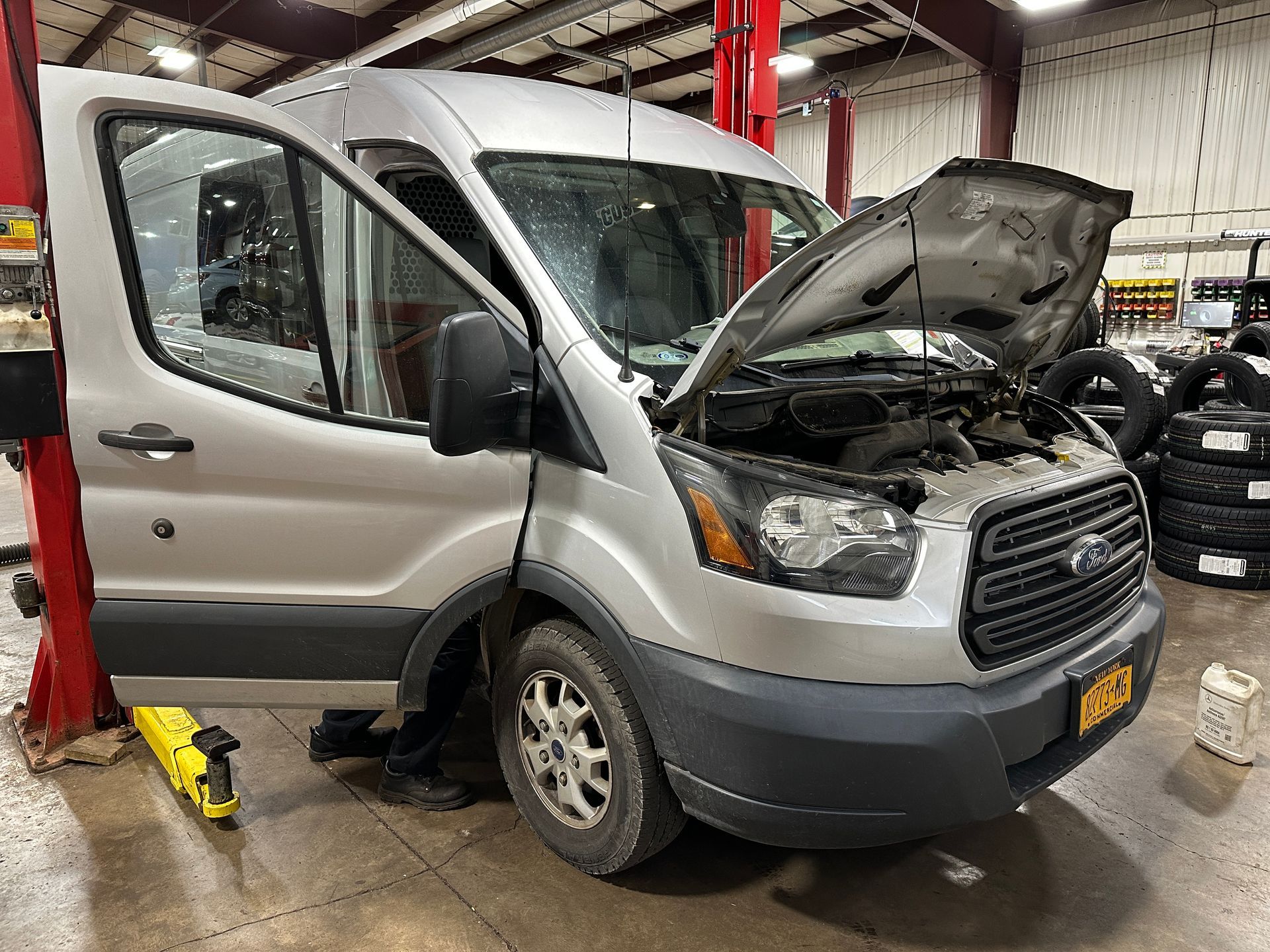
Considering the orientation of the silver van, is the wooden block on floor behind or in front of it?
behind

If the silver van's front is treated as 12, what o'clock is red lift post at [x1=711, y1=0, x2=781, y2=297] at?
The red lift post is roughly at 8 o'clock from the silver van.

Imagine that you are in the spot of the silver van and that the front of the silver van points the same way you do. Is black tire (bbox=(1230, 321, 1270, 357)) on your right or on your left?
on your left

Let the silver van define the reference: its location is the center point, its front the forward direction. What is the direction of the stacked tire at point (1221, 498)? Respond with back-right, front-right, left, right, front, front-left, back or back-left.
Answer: left

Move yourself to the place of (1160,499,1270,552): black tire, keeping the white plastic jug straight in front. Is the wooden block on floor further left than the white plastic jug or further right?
right

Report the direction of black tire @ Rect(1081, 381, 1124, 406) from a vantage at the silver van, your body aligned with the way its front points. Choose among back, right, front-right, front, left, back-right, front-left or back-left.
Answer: left

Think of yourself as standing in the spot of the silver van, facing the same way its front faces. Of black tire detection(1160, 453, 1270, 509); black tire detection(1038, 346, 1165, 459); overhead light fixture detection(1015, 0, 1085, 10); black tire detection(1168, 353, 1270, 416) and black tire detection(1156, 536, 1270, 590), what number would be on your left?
5

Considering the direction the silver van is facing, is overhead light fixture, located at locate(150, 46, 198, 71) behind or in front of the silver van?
behind

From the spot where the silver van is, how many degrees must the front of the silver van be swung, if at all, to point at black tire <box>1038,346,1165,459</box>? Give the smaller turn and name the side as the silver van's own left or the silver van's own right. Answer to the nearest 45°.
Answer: approximately 90° to the silver van's own left

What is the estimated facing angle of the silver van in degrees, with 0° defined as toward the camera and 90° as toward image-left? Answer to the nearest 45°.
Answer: approximately 315°

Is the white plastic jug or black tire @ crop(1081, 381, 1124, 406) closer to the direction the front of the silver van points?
the white plastic jug

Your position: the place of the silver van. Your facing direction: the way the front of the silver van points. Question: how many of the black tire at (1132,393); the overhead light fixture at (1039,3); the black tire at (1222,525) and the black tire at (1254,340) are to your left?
4

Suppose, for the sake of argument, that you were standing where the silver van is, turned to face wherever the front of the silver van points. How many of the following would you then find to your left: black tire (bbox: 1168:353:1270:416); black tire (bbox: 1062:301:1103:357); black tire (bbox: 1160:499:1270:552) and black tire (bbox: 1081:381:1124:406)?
4

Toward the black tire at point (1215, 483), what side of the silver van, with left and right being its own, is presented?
left

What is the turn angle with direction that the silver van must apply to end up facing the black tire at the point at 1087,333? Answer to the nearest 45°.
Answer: approximately 90° to its left

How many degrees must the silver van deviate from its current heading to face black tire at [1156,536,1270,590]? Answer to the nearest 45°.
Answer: approximately 90° to its left
